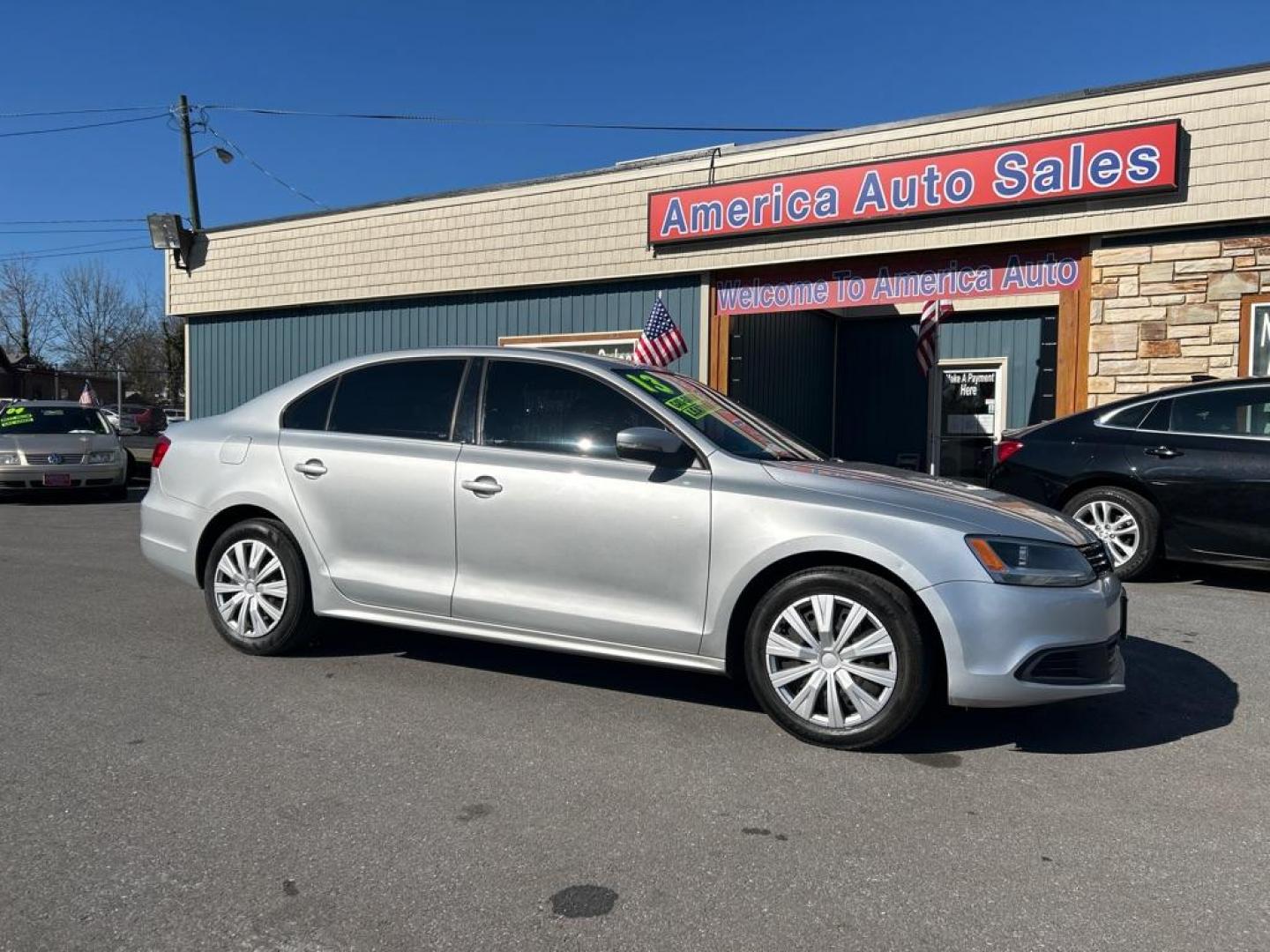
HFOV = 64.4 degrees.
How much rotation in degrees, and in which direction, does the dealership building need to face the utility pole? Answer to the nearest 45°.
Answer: approximately 90° to its right

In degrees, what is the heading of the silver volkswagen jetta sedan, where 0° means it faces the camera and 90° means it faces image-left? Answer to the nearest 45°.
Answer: approximately 315°

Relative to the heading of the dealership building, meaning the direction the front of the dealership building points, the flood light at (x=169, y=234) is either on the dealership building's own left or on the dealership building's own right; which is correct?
on the dealership building's own right

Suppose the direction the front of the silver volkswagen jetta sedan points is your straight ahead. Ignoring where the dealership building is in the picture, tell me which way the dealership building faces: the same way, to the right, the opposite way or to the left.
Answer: to the right

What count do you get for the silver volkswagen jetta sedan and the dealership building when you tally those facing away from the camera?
0

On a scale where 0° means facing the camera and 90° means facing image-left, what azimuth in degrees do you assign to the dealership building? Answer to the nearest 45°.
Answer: approximately 45°

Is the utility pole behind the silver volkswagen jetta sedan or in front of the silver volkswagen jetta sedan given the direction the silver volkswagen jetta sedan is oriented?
behind
